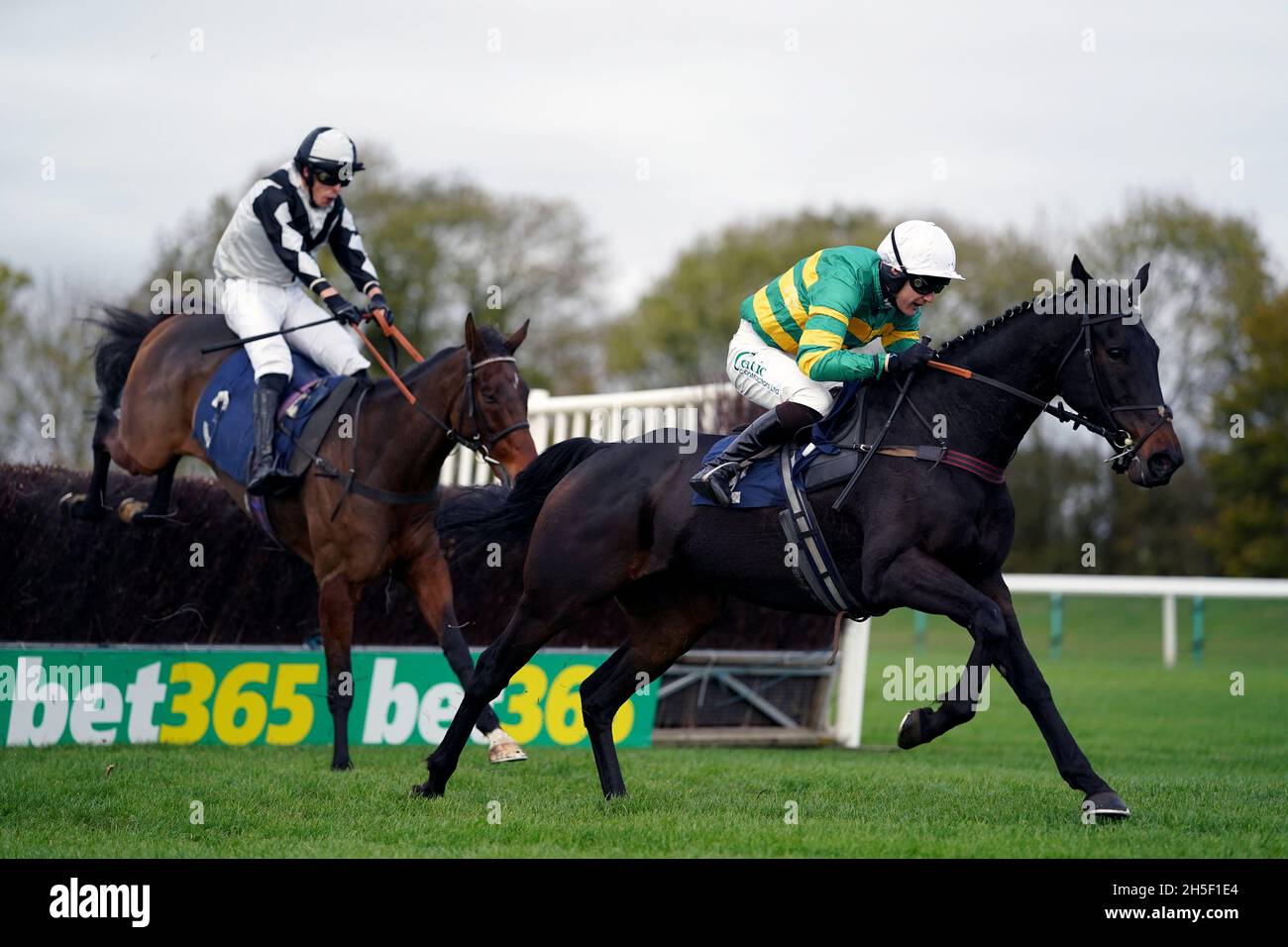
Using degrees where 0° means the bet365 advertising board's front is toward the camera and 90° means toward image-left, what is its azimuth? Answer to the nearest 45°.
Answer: approximately 0°

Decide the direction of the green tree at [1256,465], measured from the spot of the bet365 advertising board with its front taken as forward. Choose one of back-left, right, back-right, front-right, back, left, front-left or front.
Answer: back-left

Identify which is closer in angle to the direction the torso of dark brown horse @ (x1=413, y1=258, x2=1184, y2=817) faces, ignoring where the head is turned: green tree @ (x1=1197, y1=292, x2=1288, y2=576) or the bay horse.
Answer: the green tree

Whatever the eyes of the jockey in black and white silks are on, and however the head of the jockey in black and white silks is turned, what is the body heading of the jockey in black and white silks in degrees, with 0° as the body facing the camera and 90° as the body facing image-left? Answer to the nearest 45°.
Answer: approximately 315°

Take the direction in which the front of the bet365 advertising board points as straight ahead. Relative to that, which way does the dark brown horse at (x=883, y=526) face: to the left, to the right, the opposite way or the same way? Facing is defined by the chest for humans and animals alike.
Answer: to the left

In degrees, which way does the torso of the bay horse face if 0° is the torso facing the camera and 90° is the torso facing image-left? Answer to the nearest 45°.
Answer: approximately 315°

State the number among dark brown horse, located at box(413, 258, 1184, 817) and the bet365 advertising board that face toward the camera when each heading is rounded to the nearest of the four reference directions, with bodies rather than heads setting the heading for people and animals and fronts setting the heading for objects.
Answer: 1

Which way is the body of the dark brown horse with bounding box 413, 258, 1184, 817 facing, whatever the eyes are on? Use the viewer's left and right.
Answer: facing to the right of the viewer

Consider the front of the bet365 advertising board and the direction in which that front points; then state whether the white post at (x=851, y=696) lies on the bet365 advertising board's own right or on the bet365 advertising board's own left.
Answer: on the bet365 advertising board's own left
